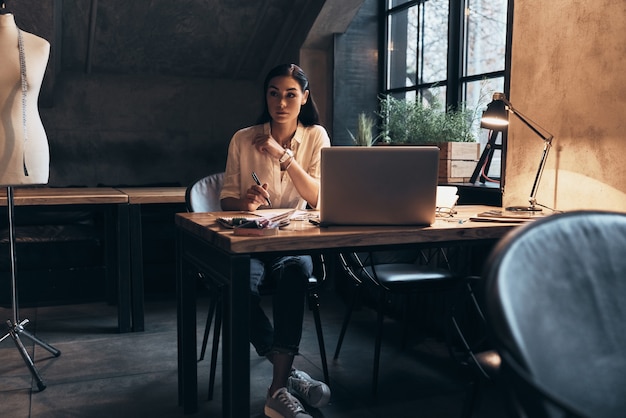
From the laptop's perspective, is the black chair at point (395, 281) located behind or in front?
in front

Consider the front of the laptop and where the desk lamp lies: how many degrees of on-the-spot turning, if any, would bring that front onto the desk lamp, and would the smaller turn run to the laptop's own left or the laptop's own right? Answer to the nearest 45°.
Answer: approximately 45° to the laptop's own right

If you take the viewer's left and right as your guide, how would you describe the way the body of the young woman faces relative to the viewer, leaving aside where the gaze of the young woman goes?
facing the viewer

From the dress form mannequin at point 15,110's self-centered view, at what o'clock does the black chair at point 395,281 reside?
The black chair is roughly at 10 o'clock from the dress form mannequin.

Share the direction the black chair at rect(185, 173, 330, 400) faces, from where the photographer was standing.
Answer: facing the viewer and to the right of the viewer

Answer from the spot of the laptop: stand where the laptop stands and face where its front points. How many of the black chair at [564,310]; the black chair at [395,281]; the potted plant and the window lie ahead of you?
3

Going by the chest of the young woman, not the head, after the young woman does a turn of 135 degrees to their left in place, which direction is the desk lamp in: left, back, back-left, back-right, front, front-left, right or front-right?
front-right

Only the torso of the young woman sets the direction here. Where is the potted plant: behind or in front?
behind

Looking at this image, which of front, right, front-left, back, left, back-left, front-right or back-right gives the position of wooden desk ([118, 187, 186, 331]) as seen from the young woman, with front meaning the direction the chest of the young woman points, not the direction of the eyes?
back-right

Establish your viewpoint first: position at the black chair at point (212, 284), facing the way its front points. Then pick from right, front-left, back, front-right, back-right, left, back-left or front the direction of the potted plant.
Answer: left

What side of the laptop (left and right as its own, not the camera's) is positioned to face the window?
front

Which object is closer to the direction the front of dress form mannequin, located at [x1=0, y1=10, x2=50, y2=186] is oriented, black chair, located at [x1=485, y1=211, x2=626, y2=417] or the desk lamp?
the black chair

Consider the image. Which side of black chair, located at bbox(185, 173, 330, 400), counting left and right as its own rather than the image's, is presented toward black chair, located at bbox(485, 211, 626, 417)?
front

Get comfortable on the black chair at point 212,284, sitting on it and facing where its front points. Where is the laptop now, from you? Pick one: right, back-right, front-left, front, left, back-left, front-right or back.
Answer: front

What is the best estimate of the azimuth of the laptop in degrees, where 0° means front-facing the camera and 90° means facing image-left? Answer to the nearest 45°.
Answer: approximately 180°

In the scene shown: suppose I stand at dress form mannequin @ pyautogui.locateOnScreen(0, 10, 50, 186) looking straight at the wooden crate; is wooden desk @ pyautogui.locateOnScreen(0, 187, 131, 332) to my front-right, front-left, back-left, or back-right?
front-left

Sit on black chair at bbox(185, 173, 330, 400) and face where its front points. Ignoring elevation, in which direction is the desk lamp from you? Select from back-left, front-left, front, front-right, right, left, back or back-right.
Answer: front-left

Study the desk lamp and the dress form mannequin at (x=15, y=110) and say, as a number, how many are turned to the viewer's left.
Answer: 1

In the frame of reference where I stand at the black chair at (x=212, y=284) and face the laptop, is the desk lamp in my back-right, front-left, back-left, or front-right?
front-left

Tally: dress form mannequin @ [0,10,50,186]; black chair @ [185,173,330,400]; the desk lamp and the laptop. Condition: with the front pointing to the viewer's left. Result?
1

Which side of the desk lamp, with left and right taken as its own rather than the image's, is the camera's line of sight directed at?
left
